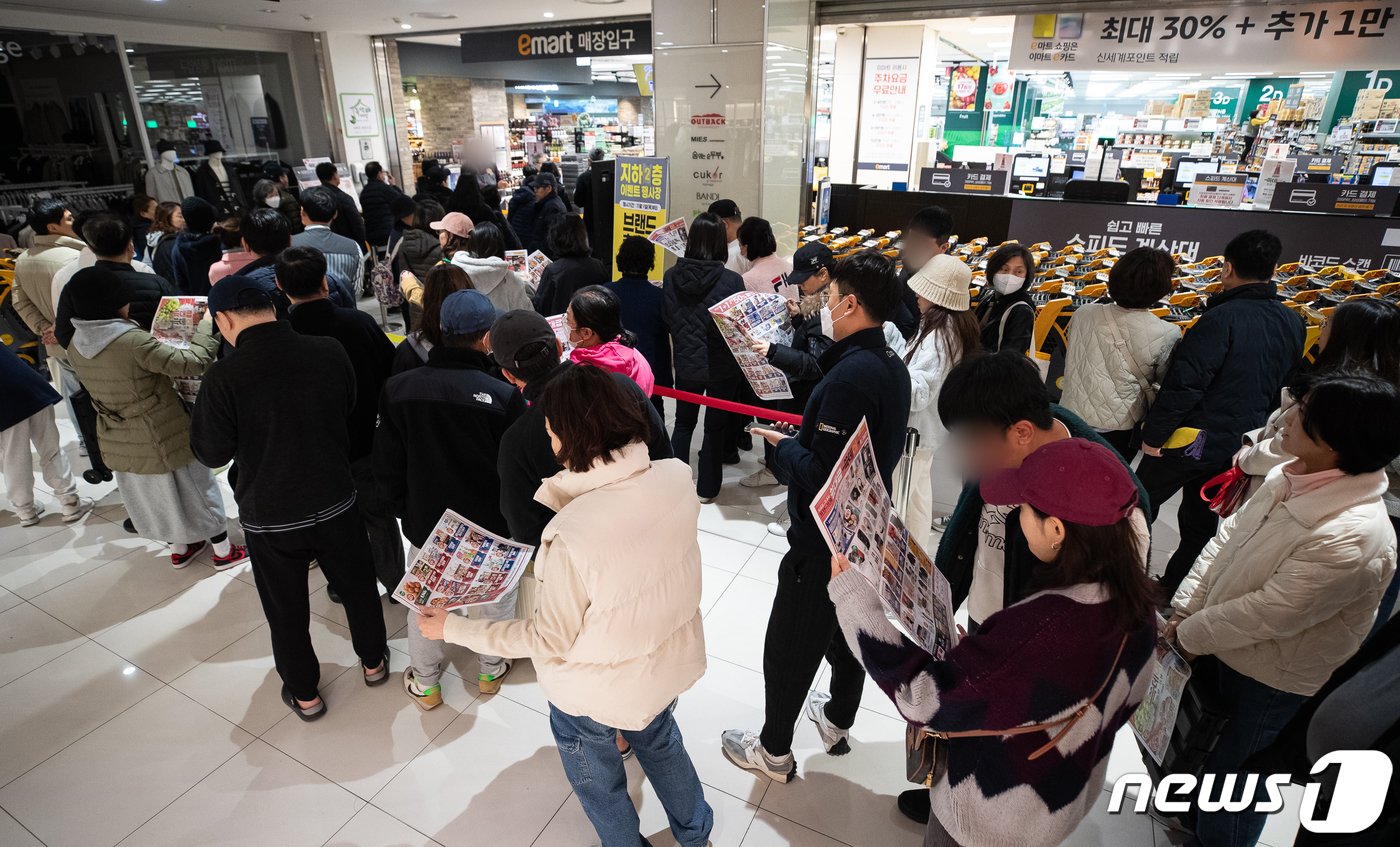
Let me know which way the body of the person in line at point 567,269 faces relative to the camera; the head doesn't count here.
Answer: away from the camera

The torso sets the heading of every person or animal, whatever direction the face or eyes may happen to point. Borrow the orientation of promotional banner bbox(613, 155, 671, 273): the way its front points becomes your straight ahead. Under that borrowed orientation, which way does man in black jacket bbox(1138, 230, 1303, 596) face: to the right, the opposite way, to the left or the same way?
the opposite way

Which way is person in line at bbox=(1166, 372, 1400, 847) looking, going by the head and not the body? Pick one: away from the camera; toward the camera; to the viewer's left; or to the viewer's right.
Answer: to the viewer's left

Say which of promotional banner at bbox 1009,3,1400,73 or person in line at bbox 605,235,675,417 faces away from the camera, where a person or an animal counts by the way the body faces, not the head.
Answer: the person in line

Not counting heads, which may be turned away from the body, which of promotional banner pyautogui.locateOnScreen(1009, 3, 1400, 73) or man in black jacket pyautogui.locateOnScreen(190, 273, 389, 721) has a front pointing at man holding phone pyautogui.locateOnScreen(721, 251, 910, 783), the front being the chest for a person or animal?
the promotional banner

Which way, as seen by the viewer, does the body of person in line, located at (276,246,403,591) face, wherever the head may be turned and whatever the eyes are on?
away from the camera

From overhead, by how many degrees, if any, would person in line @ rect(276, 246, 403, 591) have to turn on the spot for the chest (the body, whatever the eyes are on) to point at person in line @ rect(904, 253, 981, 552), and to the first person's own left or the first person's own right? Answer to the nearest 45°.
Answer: approximately 135° to the first person's own right

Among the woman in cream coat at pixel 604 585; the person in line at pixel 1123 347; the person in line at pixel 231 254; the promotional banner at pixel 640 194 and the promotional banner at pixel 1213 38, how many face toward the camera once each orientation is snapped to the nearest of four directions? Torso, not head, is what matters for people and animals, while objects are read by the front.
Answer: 2

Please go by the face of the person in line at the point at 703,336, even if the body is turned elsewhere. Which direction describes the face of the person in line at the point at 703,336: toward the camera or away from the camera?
away from the camera

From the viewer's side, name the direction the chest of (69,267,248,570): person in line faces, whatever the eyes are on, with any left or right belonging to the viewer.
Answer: facing away from the viewer and to the right of the viewer

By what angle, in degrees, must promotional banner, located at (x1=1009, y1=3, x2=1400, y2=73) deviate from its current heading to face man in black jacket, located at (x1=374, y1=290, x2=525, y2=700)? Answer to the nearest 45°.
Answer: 0° — it already faces them

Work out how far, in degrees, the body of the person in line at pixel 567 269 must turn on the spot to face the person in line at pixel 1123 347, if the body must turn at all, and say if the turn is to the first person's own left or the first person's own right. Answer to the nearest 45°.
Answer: approximately 135° to the first person's own right

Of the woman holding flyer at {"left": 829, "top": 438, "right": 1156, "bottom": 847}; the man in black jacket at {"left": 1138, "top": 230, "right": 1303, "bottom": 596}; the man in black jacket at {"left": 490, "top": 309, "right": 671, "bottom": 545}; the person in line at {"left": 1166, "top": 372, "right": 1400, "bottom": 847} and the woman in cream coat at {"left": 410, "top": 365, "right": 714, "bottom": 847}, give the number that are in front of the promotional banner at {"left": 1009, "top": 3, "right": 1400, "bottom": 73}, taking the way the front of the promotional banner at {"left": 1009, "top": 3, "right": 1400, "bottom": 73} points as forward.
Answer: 5

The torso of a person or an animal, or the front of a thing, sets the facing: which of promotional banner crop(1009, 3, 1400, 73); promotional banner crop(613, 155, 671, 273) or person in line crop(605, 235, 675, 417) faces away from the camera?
the person in line
